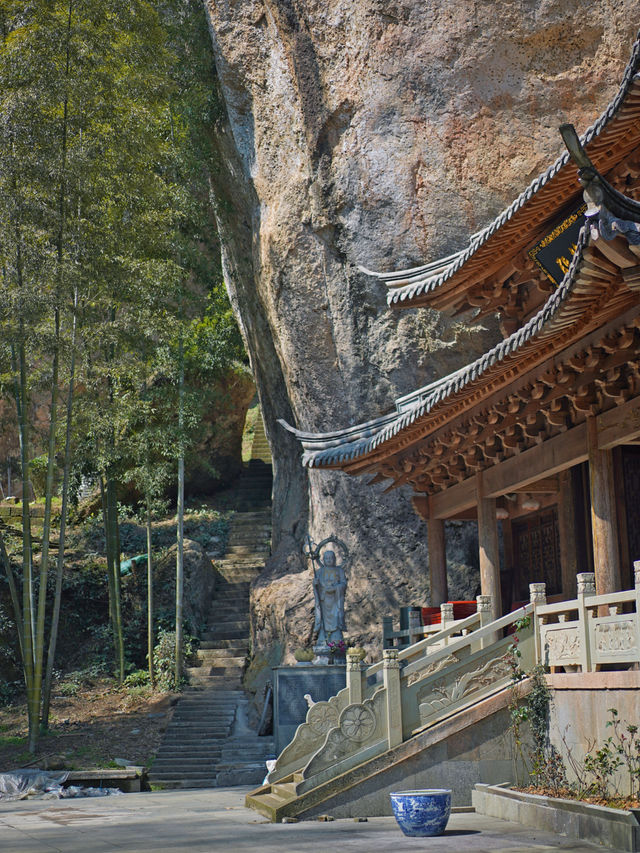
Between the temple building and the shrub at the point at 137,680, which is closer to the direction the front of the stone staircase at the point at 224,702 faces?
the temple building

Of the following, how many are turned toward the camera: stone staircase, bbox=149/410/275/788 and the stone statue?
2

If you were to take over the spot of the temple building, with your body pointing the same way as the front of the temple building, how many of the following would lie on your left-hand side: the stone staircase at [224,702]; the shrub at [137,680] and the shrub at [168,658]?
0

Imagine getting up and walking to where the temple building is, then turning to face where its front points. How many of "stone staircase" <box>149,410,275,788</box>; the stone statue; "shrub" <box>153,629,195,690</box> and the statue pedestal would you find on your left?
0

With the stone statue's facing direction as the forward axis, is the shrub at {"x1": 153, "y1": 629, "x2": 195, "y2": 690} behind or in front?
behind

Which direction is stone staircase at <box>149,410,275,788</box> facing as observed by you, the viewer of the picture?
facing the viewer

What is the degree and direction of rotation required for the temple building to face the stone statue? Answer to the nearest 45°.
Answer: approximately 90° to its right

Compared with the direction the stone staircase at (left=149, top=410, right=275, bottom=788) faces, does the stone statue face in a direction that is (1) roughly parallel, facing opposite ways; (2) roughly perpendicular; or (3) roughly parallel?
roughly parallel

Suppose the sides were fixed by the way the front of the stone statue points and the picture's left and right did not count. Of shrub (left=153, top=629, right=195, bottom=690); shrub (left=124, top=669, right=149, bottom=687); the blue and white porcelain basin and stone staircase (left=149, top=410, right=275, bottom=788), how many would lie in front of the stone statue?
1

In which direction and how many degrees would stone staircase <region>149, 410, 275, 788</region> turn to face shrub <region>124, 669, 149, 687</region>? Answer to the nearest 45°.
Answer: approximately 45° to its right

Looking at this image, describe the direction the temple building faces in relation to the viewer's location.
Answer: facing the viewer and to the left of the viewer

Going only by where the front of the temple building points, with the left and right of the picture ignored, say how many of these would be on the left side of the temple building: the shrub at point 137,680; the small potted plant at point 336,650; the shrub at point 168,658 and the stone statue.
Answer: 0

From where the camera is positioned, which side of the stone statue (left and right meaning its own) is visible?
front
